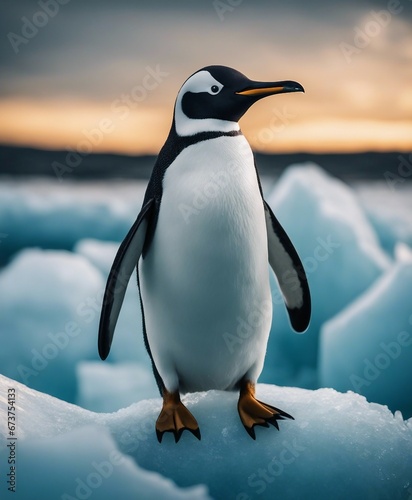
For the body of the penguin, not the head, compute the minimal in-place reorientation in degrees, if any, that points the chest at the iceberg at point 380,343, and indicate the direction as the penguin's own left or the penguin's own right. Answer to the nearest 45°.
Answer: approximately 90° to the penguin's own left

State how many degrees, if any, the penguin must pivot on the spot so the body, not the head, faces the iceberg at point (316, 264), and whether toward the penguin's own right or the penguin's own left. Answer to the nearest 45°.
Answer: approximately 135° to the penguin's own left

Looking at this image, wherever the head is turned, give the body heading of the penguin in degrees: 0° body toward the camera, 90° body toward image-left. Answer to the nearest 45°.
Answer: approximately 315°

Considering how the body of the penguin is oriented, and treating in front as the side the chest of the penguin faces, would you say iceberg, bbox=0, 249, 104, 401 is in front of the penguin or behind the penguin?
behind
